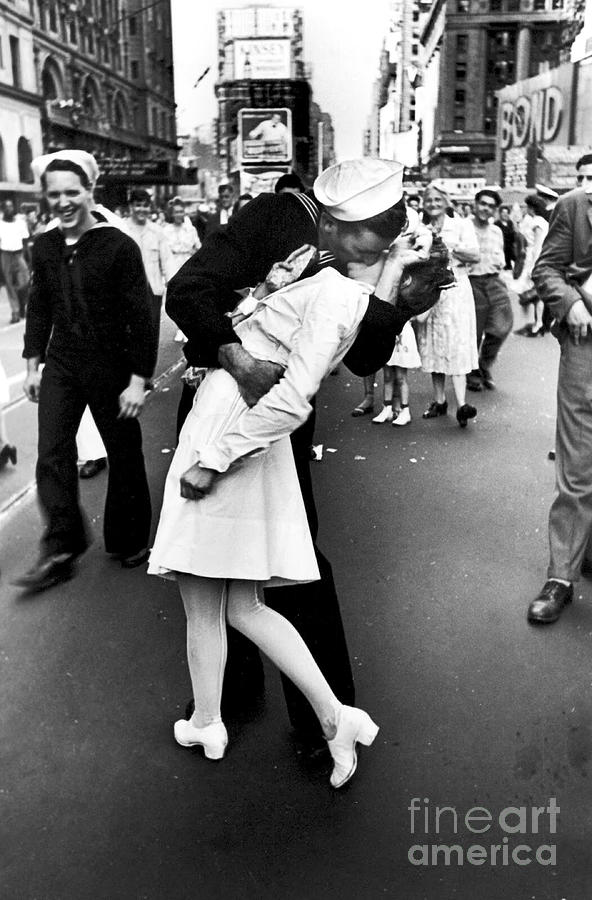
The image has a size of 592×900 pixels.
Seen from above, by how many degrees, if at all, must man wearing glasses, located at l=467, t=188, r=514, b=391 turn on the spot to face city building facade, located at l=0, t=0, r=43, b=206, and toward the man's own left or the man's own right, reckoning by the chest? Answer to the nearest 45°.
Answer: approximately 90° to the man's own right

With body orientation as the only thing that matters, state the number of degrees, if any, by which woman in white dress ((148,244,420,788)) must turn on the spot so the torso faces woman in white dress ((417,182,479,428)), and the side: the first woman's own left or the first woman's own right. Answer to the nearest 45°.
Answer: approximately 90° to the first woman's own right

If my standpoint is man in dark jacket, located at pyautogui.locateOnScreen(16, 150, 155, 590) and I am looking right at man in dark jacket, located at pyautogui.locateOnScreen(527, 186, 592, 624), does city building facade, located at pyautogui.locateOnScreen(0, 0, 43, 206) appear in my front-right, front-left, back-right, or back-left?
back-left

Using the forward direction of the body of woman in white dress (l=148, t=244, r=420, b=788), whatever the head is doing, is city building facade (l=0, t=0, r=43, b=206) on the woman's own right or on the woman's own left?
on the woman's own right

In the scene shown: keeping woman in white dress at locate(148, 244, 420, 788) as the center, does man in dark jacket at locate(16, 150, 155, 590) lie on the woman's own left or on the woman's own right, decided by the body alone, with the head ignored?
on the woman's own right

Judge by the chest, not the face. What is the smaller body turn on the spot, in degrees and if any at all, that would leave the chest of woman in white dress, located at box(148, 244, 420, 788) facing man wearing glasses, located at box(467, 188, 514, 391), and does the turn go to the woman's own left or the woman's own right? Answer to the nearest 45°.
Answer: approximately 90° to the woman's own right

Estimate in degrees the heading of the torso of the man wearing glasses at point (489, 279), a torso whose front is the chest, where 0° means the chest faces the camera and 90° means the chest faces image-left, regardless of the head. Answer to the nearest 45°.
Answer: approximately 45°

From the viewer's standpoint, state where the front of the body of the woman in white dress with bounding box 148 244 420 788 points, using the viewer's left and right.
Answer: facing to the left of the viewer

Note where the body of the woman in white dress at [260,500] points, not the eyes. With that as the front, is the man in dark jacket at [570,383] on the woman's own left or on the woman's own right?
on the woman's own right

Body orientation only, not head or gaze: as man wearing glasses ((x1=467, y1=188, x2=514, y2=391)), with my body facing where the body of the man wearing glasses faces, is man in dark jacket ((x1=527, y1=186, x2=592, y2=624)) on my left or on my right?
on my left
